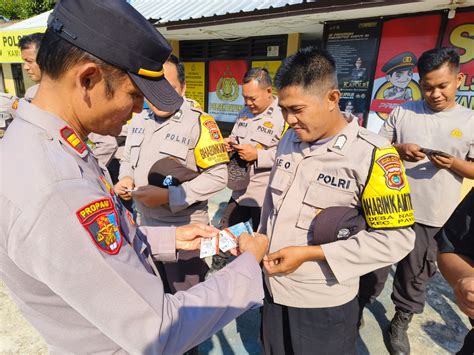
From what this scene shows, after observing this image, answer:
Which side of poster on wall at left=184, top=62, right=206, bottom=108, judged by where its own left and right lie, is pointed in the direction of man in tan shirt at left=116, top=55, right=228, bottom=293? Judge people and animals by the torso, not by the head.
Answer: front

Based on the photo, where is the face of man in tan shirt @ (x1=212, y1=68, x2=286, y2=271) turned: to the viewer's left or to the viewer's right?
to the viewer's left

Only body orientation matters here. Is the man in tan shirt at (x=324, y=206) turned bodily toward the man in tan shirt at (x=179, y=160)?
no

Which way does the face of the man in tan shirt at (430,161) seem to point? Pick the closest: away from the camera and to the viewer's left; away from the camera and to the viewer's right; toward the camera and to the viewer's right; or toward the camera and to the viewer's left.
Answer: toward the camera and to the viewer's left

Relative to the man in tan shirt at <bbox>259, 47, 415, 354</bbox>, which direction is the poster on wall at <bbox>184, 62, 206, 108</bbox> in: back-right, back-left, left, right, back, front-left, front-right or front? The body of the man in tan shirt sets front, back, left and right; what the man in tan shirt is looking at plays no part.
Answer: right

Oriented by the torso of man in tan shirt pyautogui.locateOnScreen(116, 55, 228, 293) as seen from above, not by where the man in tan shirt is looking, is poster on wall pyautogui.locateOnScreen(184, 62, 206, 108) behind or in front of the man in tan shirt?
behind

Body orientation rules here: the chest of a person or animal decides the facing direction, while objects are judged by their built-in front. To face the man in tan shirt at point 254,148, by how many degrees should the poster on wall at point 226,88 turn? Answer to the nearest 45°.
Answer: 0° — it already faces them

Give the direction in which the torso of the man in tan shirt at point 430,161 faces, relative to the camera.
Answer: toward the camera

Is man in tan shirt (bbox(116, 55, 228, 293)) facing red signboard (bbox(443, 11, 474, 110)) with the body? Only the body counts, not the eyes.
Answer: no

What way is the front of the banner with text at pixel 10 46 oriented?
toward the camera

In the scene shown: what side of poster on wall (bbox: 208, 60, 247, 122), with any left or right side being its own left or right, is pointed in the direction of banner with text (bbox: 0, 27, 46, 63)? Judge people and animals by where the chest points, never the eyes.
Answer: right

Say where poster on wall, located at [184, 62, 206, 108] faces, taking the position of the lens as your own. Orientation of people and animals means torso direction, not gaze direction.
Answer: facing the viewer

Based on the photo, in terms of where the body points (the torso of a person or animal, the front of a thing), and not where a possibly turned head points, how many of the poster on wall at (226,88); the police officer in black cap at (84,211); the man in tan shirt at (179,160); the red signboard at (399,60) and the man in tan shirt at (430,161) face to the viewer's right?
1

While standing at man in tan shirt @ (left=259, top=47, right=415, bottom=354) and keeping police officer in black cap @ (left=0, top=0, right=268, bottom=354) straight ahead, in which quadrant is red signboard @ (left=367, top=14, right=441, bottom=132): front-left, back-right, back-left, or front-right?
back-right

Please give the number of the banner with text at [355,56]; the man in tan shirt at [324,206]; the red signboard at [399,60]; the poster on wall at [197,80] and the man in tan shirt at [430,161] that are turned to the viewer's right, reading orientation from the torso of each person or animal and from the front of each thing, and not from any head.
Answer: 0

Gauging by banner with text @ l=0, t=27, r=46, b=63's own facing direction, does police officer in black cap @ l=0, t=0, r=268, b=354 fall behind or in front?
in front

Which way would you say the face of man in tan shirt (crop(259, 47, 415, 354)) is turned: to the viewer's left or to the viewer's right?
to the viewer's left

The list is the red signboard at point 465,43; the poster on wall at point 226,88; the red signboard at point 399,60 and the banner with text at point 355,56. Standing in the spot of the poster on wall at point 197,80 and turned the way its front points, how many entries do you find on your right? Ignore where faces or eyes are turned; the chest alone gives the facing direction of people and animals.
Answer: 0
